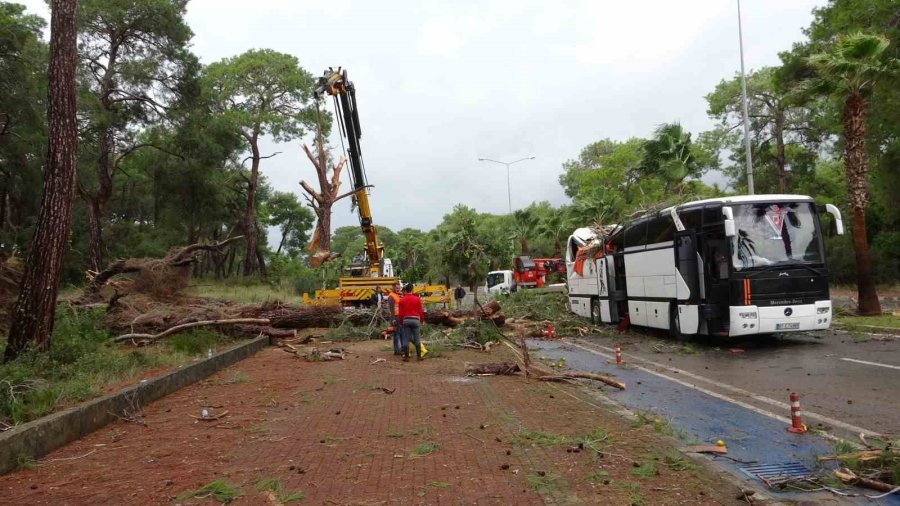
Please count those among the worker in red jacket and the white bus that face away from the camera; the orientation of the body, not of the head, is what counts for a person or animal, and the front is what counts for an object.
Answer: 1

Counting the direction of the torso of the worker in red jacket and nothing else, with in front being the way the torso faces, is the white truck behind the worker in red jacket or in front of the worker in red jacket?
in front

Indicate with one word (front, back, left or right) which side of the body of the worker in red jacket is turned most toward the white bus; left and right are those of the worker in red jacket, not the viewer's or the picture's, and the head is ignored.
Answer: right

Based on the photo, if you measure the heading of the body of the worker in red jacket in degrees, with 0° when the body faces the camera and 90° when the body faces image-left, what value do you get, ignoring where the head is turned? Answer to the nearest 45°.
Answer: approximately 180°

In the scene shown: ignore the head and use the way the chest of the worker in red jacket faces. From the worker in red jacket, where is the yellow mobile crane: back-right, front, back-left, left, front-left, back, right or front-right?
front

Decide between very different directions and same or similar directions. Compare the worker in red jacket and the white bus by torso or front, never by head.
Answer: very different directions

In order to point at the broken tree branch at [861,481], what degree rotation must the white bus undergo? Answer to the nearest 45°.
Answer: approximately 45° to its right

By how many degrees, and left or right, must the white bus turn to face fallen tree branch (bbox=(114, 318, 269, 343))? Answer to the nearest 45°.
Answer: approximately 135° to its right

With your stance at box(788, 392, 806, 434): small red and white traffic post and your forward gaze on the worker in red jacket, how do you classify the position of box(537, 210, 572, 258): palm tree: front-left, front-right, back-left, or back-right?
front-right

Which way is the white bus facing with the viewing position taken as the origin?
facing the viewer and to the right of the viewer

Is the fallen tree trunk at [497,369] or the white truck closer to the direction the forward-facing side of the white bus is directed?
the fallen tree trunk

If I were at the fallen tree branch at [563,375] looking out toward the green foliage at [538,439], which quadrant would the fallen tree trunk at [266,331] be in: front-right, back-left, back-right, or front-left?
back-right

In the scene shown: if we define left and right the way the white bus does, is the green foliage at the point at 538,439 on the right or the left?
on its right

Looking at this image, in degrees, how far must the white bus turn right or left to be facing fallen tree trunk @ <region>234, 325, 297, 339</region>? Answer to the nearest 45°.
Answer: approximately 135° to its right

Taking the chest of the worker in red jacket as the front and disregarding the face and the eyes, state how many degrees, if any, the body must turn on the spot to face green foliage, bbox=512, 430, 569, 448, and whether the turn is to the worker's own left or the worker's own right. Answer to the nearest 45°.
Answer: approximately 180°

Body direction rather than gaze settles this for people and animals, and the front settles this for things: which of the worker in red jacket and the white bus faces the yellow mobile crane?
the worker in red jacket

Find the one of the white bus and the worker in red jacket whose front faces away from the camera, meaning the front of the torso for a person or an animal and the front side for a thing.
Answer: the worker in red jacket

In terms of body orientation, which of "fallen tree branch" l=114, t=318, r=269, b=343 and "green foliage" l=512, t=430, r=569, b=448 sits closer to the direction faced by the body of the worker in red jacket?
the fallen tree branch
